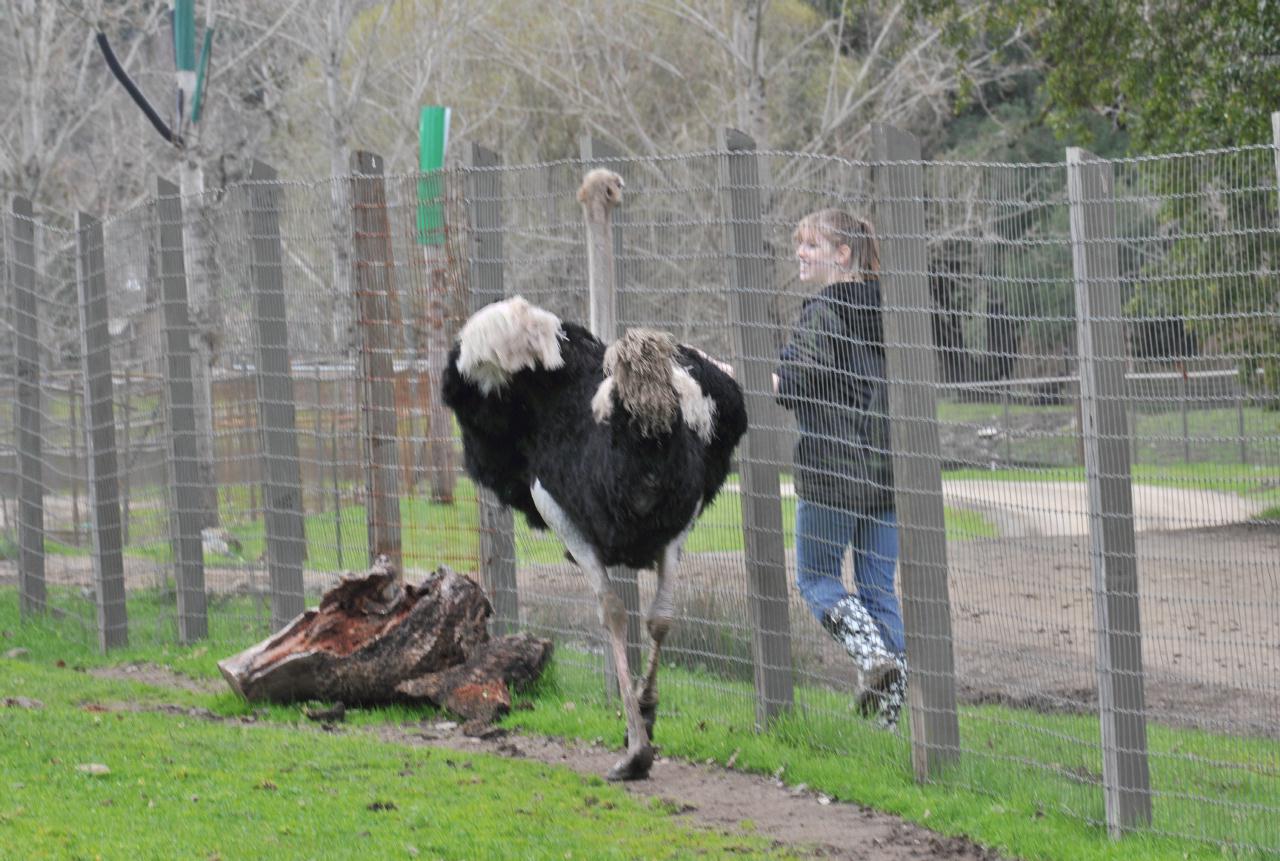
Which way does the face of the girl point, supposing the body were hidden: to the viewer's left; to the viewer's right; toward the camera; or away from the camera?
to the viewer's left

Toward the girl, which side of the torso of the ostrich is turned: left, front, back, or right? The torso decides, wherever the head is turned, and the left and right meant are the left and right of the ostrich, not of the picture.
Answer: right

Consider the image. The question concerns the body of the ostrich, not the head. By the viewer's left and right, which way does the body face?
facing away from the viewer and to the left of the viewer

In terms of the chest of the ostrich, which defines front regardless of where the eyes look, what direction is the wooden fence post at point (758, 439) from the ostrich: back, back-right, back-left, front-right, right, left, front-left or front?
right

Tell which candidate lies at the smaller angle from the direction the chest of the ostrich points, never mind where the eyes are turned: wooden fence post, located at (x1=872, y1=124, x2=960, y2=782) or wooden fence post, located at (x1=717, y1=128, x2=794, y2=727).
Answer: the wooden fence post, located at (x1=717, y1=128, x2=794, y2=727)

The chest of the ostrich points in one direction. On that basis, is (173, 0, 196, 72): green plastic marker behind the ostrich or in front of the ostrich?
in front
